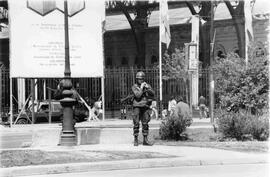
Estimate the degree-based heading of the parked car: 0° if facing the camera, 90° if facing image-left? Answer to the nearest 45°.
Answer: approximately 90°

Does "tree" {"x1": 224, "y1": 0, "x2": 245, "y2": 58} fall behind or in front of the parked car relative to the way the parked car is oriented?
behind

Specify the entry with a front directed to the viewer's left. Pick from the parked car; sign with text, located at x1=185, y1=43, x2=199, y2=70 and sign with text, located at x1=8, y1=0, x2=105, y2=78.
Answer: the parked car

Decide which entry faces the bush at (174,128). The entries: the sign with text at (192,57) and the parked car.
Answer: the sign with text

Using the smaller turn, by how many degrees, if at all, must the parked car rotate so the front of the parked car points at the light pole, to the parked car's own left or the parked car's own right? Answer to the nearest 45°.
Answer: approximately 90° to the parked car's own left

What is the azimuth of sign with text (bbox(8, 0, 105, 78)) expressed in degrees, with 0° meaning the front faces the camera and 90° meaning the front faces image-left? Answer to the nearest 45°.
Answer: approximately 0°

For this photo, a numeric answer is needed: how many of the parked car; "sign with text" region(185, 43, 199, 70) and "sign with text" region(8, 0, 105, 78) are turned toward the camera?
2
